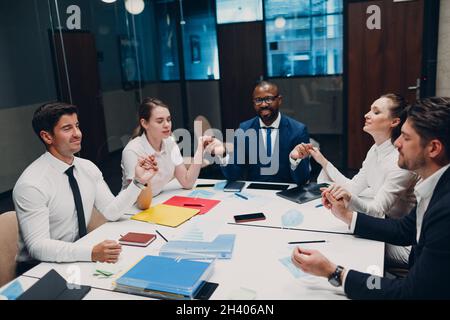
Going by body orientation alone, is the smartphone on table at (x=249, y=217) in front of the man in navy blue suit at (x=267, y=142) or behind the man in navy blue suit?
in front

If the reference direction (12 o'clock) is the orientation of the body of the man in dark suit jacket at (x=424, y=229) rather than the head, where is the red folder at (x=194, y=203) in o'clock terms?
The red folder is roughly at 1 o'clock from the man in dark suit jacket.

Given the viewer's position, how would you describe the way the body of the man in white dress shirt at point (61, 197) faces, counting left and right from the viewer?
facing the viewer and to the right of the viewer

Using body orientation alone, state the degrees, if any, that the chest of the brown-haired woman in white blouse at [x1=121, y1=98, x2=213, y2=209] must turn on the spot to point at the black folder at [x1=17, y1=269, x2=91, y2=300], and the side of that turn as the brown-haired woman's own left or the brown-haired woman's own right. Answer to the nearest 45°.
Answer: approximately 45° to the brown-haired woman's own right

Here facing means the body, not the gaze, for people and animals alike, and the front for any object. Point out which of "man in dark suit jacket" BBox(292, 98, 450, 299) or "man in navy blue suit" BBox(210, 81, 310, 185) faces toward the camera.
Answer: the man in navy blue suit

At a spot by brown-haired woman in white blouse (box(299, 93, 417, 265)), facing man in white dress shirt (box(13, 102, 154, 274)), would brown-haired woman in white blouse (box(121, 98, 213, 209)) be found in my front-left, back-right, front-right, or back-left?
front-right

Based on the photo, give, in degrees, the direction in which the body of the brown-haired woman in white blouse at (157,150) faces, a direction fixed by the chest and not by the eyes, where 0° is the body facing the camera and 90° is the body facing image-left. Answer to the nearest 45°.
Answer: approximately 315°

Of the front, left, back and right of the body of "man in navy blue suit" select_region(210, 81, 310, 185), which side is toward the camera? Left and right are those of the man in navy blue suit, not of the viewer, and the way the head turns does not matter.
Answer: front

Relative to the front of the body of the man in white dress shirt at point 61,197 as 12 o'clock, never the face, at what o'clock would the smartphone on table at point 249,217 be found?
The smartphone on table is roughly at 11 o'clock from the man in white dress shirt.

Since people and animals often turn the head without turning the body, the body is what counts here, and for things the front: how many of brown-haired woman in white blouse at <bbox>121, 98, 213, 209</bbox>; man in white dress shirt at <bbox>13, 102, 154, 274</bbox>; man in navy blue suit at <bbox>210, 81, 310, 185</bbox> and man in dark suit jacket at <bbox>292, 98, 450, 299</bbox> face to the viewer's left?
1

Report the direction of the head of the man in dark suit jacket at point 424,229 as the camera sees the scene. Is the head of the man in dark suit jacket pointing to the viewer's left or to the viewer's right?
to the viewer's left

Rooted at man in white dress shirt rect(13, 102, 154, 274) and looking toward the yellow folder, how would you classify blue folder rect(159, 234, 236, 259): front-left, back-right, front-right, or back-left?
front-right

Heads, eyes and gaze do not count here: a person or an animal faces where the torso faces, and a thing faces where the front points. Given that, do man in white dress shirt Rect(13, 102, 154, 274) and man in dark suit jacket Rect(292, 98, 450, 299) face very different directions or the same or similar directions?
very different directions

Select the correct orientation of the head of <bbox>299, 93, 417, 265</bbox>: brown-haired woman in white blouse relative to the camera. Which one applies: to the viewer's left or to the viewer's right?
to the viewer's left

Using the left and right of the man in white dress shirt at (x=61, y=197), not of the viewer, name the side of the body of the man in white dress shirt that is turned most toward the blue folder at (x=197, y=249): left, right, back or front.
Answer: front

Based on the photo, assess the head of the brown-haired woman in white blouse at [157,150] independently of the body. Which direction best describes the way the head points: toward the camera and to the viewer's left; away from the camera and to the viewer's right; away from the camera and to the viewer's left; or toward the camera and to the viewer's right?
toward the camera and to the viewer's right

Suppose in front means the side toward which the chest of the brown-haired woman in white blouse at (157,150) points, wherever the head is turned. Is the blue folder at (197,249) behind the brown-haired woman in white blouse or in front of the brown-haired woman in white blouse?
in front

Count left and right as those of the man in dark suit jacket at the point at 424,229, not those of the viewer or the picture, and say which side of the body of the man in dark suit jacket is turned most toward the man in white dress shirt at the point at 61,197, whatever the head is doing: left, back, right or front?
front

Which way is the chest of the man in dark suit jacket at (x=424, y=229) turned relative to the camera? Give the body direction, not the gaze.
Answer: to the viewer's left
